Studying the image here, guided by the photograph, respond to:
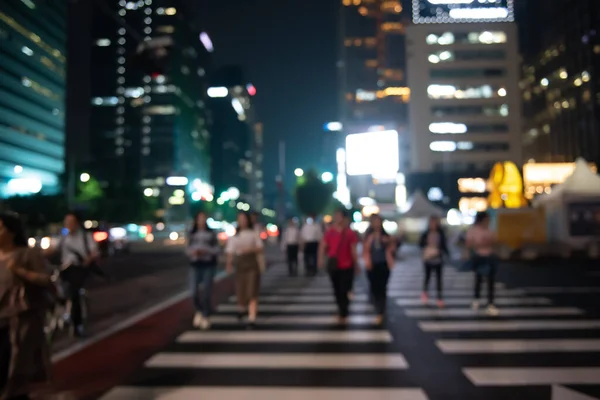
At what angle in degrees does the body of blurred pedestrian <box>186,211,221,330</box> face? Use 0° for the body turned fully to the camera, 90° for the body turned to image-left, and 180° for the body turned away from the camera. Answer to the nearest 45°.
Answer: approximately 0°

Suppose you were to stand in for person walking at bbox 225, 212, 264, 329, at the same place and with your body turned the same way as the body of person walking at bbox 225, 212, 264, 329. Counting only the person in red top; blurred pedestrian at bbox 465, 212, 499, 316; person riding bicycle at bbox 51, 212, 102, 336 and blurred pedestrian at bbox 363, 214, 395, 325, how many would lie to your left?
3

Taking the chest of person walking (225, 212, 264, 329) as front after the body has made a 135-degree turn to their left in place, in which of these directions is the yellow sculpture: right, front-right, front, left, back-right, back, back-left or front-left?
front

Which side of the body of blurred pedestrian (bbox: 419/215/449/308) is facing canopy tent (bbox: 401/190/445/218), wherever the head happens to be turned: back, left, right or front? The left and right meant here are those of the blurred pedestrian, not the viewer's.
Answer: back

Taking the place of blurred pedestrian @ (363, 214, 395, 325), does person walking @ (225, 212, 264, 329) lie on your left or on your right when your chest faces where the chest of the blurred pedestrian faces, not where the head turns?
on your right

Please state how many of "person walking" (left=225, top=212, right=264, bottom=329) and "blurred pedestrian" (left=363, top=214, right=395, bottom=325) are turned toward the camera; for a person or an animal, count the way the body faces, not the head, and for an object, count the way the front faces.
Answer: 2

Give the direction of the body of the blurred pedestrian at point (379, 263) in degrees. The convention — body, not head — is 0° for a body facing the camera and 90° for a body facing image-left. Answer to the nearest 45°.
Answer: approximately 0°

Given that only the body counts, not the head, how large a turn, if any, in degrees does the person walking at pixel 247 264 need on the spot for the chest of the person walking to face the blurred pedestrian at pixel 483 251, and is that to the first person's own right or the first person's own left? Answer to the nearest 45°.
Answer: approximately 90° to the first person's own left

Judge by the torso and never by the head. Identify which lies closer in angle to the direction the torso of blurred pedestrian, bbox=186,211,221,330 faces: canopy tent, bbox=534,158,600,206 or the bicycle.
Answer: the bicycle
